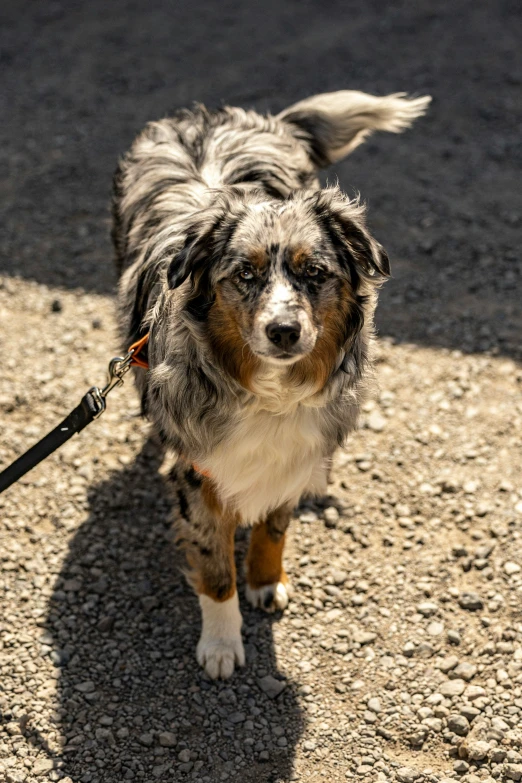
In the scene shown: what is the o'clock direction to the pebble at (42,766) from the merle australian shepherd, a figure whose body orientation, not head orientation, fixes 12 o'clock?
The pebble is roughly at 1 o'clock from the merle australian shepherd.

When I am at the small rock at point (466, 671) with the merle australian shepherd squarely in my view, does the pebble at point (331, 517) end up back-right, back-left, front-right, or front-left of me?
front-right

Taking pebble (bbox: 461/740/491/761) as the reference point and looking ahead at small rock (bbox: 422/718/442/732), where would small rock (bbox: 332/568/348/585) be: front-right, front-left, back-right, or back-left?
front-right

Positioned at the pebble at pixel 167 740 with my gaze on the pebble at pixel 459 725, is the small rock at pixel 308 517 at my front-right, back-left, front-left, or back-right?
front-left

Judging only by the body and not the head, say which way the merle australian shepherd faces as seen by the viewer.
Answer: toward the camera

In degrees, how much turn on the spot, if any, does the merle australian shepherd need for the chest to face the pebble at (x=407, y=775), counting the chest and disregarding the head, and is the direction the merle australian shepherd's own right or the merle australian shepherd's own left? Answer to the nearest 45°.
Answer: approximately 45° to the merle australian shepherd's own left

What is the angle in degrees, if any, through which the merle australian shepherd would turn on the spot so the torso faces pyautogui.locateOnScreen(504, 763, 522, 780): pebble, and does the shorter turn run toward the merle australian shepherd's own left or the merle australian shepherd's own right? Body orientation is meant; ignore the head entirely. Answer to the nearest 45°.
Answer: approximately 45° to the merle australian shepherd's own left

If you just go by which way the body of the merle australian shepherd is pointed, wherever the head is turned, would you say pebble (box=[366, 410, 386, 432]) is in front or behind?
behind

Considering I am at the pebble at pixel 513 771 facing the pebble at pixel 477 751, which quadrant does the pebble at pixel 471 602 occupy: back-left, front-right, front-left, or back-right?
front-right
